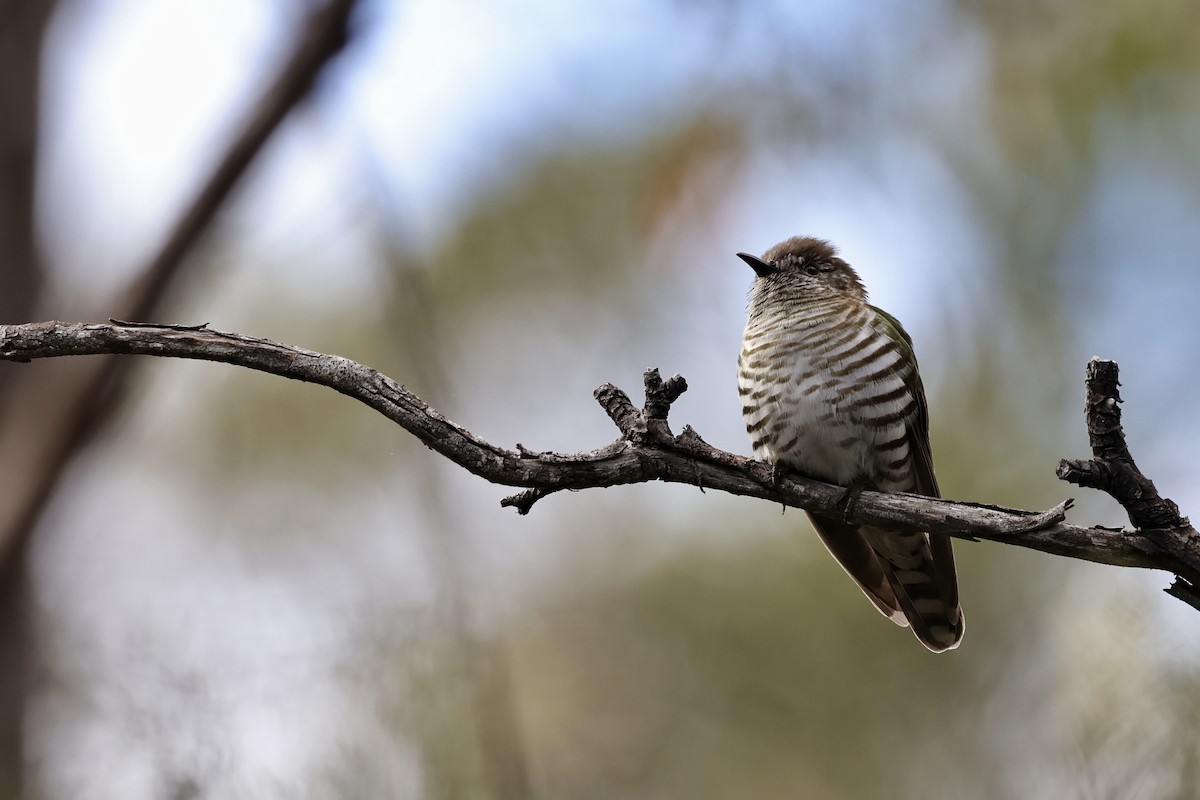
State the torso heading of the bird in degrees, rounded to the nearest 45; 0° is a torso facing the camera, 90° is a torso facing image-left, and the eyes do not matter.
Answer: approximately 45°
